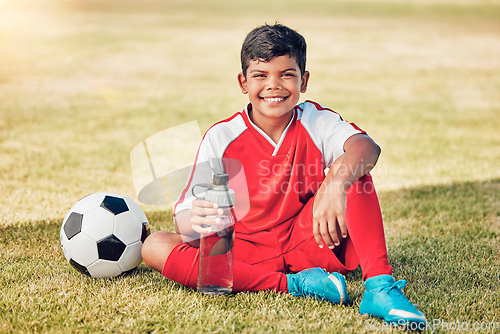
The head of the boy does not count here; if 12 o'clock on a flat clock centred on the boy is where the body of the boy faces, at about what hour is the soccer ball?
The soccer ball is roughly at 3 o'clock from the boy.

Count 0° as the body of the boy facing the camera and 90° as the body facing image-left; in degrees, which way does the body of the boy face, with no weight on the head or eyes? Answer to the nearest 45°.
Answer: approximately 0°
